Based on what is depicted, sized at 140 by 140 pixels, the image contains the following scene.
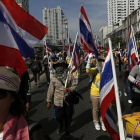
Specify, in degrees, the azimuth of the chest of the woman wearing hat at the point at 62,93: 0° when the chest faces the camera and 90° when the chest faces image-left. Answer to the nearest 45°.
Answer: approximately 0°

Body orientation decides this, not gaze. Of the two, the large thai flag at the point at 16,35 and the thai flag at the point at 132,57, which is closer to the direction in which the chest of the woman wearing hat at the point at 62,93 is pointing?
the large thai flag

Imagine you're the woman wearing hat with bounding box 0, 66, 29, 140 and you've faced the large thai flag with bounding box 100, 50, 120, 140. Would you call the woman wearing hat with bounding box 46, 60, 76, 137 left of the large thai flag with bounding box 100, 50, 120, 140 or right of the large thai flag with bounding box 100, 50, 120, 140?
left

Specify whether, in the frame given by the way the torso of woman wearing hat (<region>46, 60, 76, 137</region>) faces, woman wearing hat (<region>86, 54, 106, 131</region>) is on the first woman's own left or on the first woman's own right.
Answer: on the first woman's own left

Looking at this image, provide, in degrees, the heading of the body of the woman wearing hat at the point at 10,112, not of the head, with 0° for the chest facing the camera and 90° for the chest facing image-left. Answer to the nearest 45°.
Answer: approximately 45°

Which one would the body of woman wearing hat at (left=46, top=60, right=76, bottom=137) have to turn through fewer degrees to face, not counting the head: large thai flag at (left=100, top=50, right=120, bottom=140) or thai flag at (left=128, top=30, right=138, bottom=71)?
the large thai flag

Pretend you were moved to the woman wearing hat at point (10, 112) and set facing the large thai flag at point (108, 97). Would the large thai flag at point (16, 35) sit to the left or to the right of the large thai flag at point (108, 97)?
left

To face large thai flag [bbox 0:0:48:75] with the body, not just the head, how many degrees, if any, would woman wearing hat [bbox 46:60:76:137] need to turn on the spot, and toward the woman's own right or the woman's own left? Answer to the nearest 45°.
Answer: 0° — they already face it
